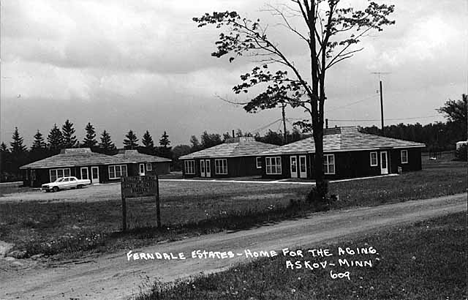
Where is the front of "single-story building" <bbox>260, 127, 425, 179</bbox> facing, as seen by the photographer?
facing the viewer and to the left of the viewer

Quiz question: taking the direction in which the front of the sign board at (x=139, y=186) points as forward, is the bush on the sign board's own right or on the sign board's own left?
on the sign board's own left

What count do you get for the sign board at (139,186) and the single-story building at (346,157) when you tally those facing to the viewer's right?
0

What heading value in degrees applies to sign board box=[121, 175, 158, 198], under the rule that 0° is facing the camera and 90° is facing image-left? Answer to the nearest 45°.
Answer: approximately 0°

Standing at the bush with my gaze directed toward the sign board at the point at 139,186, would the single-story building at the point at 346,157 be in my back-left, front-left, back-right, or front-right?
back-right

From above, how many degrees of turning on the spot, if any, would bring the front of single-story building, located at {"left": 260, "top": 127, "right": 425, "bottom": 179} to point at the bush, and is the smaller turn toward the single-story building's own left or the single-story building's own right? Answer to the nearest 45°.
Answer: approximately 45° to the single-story building's own left

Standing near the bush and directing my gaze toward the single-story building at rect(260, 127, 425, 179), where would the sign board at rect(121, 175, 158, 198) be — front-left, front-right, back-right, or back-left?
back-left

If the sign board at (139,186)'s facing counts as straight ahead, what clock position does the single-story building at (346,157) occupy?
The single-story building is roughly at 7 o'clock from the sign board.
